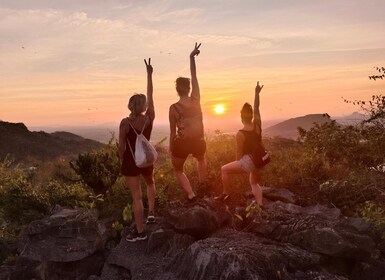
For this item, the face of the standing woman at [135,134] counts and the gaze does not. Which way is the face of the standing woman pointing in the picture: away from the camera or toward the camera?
away from the camera

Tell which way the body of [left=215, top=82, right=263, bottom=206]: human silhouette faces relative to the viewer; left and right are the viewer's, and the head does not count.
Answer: facing away from the viewer and to the left of the viewer

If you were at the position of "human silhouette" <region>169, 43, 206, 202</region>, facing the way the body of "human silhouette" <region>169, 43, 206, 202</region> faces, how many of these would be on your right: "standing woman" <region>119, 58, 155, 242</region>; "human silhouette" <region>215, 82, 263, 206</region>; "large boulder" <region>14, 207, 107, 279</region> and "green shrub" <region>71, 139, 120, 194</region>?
1

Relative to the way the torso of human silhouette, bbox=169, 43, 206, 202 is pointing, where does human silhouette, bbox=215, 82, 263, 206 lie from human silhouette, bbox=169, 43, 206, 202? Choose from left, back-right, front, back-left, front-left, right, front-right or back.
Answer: right

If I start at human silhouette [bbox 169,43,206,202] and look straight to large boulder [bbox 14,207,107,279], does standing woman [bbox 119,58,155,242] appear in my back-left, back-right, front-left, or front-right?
front-left

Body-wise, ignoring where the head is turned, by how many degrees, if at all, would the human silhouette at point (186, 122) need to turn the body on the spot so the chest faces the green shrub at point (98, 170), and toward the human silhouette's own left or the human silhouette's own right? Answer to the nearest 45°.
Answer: approximately 45° to the human silhouette's own left

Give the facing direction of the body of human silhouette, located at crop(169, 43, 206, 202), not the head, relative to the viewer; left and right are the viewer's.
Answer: facing away from the viewer

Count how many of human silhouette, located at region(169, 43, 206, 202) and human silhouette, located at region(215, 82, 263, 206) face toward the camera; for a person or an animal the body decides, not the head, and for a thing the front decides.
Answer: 0

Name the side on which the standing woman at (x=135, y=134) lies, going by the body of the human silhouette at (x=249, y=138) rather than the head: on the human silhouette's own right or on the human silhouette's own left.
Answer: on the human silhouette's own left

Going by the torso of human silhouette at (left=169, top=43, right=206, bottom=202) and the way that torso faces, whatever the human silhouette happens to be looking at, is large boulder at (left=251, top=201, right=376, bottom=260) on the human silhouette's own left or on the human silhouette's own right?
on the human silhouette's own right

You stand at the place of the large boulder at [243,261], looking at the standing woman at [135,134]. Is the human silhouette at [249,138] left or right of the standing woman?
right
